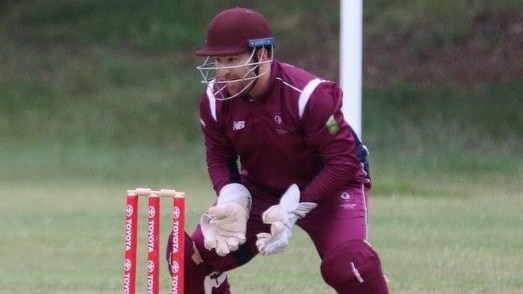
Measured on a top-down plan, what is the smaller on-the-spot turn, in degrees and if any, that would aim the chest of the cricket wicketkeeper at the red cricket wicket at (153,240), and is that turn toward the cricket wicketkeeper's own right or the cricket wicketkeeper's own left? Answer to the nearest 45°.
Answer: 0° — they already face it

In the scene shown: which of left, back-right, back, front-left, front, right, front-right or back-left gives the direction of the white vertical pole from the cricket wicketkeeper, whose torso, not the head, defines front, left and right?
back-right

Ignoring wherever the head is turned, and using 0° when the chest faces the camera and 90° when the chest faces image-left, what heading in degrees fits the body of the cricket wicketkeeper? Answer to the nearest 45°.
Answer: approximately 45°

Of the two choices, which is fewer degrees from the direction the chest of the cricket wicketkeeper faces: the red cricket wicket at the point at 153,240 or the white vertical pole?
the red cricket wicket

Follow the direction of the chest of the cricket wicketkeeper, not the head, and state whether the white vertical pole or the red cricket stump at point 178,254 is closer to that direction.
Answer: the red cricket stump
